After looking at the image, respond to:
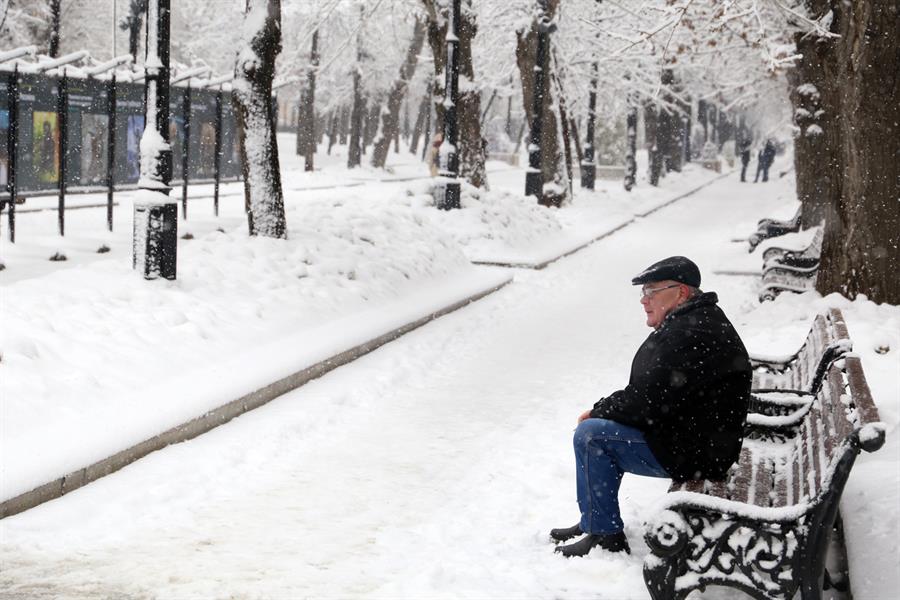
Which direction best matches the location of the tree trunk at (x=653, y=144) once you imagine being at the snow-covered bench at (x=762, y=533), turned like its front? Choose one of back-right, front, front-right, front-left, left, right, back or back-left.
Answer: right

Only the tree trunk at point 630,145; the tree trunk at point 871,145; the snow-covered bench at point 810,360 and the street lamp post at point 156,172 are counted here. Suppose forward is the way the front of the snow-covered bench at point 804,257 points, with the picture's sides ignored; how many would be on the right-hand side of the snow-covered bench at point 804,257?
1

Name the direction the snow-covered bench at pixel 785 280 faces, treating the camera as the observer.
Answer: facing to the left of the viewer

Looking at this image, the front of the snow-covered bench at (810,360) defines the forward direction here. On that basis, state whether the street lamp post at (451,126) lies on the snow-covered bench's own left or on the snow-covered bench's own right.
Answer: on the snow-covered bench's own right

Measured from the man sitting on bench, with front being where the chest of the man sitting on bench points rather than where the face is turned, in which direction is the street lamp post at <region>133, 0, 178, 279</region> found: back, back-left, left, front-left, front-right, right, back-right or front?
front-right

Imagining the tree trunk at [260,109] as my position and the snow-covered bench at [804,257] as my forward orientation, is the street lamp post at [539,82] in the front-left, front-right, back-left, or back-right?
back-left

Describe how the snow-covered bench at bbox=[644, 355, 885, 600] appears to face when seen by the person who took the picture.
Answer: facing to the left of the viewer

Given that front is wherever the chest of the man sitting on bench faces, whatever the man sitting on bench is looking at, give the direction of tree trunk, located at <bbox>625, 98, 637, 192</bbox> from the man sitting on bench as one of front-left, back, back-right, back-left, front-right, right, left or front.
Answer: right

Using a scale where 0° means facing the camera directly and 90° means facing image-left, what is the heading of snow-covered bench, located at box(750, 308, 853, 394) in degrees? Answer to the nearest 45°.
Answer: approximately 90°

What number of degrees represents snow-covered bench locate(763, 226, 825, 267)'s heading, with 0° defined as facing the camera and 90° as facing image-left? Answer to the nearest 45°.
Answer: approximately 90°

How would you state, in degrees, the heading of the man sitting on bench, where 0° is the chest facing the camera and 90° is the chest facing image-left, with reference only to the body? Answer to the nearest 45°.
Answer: approximately 90°

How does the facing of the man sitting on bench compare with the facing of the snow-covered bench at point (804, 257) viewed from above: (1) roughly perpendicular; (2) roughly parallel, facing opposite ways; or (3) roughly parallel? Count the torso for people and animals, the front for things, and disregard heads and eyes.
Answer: roughly parallel

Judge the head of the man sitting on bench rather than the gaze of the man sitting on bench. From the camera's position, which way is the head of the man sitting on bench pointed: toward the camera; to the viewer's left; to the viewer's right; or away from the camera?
to the viewer's left

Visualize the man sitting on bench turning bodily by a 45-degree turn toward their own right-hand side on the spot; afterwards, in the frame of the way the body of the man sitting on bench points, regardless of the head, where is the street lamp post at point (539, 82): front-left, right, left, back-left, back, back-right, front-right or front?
front-right
